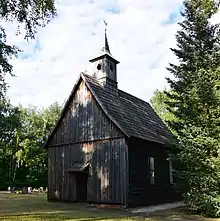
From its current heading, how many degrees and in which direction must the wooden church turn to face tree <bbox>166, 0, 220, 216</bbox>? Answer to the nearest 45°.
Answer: approximately 90° to its left

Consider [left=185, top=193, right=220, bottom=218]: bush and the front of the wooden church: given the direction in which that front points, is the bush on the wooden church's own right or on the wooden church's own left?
on the wooden church's own left

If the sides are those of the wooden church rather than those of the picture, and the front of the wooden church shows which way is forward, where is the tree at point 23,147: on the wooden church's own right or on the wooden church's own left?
on the wooden church's own right

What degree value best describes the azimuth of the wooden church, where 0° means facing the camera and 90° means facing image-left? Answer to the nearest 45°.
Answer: approximately 45°
